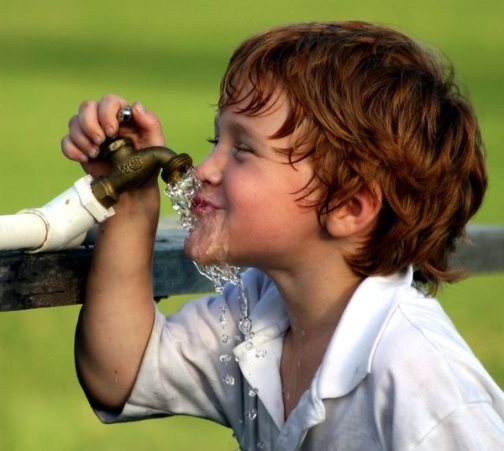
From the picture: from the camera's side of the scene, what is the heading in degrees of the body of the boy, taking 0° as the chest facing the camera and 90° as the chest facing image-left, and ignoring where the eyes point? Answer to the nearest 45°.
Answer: approximately 45°

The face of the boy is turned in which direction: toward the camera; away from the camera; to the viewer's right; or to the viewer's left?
to the viewer's left

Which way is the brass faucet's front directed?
to the viewer's right
